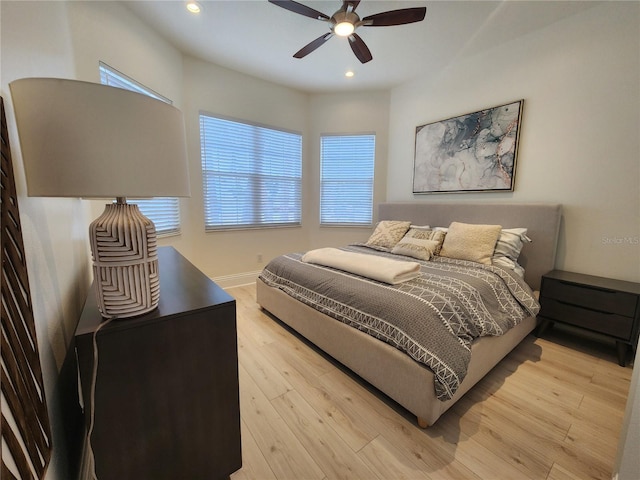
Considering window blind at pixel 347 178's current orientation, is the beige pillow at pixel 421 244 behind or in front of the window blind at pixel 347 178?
in front

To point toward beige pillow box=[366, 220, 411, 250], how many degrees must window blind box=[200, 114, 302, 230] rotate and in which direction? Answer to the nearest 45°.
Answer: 0° — it already faces it

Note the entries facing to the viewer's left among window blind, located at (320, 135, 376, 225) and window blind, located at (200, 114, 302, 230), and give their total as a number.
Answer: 0

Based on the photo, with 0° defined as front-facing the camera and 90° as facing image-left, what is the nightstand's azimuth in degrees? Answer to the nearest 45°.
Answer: approximately 45°

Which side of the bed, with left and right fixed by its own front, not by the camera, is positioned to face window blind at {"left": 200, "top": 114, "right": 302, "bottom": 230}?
right

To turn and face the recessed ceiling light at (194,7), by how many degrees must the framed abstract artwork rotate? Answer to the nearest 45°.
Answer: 0° — it already faces it

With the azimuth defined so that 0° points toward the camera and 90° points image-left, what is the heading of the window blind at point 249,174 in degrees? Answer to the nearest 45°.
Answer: approximately 315°

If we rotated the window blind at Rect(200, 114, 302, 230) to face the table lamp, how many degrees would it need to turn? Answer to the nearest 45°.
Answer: approximately 45° to its right

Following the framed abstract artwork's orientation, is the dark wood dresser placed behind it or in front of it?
in front
